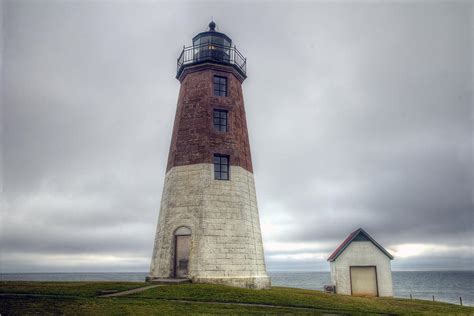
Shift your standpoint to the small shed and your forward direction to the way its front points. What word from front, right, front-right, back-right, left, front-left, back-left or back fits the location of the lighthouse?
front-right

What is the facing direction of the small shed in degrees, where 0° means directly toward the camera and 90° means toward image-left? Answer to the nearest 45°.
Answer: approximately 0°
